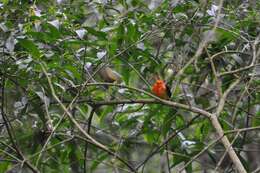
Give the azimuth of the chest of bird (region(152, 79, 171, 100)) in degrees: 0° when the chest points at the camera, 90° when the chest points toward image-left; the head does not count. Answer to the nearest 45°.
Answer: approximately 45°
